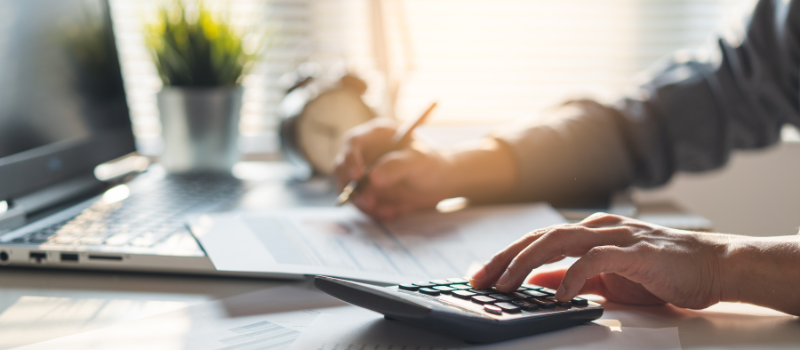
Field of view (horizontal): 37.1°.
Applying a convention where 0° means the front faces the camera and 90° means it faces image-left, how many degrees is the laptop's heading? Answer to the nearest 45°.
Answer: approximately 315°
